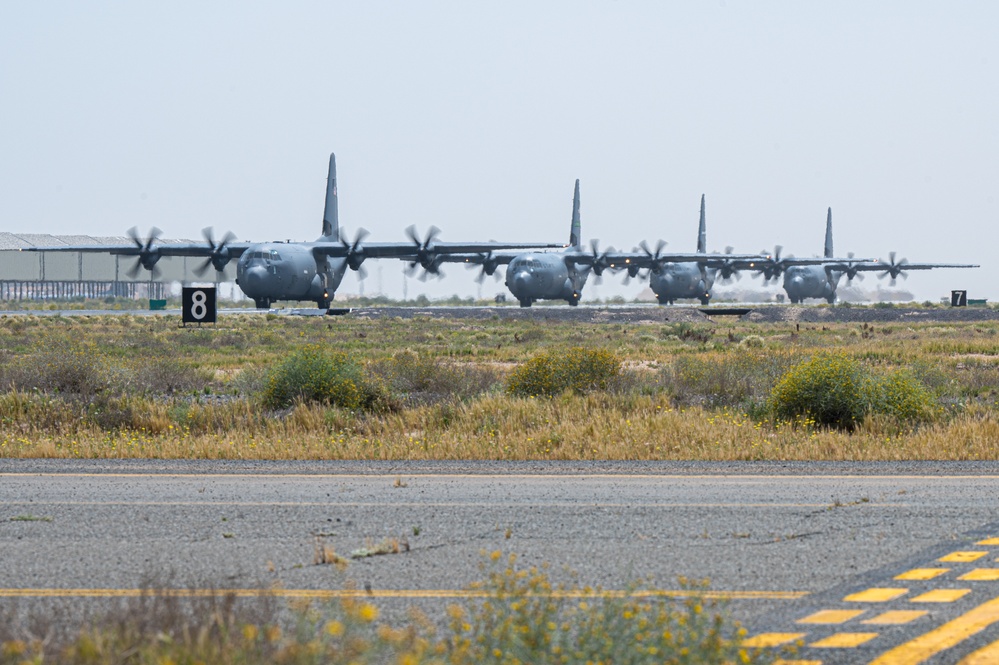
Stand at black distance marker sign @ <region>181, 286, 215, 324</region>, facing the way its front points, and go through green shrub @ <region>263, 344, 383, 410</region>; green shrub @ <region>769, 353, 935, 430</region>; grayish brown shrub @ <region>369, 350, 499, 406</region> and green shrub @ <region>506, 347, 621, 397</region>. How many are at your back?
0

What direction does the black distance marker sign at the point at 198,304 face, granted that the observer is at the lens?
facing the viewer

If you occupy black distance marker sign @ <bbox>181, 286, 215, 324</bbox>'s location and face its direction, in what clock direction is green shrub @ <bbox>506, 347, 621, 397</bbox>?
The green shrub is roughly at 11 o'clock from the black distance marker sign.

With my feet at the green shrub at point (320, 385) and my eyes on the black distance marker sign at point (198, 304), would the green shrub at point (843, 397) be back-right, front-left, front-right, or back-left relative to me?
back-right

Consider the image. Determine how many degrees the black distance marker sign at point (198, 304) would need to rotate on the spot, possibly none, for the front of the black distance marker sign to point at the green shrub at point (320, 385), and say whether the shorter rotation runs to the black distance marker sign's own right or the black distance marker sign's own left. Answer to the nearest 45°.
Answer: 0° — it already faces it

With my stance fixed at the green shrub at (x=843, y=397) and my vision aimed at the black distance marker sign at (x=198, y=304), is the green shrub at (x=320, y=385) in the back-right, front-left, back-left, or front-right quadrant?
front-left

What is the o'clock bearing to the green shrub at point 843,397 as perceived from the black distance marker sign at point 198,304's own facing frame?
The green shrub is roughly at 11 o'clock from the black distance marker sign.

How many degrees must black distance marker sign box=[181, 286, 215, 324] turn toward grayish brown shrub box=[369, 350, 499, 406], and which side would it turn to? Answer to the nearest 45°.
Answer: approximately 45° to its left

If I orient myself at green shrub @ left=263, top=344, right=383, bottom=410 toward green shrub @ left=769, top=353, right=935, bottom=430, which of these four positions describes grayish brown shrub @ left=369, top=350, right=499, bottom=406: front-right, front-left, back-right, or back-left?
front-left
